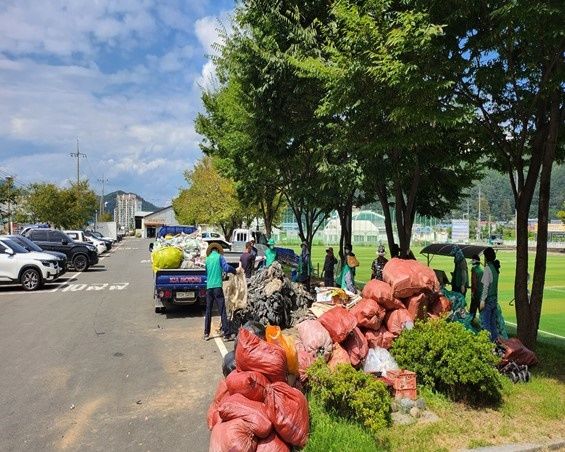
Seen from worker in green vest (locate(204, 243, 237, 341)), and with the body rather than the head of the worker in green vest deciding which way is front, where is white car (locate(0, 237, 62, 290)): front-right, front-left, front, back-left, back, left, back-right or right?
left

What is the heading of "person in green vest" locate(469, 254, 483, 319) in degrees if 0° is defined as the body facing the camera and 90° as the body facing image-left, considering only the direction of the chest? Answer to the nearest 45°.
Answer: approximately 90°

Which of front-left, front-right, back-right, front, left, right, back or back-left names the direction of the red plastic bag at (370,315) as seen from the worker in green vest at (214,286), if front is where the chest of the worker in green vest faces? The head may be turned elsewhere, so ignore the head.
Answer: right

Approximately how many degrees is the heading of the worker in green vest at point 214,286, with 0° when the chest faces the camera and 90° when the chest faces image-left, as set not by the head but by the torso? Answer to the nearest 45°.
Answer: approximately 225°

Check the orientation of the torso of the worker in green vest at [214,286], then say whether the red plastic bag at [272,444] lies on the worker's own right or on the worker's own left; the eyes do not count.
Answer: on the worker's own right

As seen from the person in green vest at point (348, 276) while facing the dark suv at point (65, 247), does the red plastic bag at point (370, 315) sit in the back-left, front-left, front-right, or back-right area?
back-left

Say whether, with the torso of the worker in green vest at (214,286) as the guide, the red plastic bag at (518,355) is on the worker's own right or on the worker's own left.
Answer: on the worker's own right

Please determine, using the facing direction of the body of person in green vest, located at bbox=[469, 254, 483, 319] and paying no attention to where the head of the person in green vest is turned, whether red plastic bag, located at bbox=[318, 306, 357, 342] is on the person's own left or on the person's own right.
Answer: on the person's own left

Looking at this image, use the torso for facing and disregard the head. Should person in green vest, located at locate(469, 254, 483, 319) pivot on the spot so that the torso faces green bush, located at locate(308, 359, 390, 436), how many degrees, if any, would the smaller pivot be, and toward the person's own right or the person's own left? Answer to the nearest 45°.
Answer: approximately 90° to the person's own left

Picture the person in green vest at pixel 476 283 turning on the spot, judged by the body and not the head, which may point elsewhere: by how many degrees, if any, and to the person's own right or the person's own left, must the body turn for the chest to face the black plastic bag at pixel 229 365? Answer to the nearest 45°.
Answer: approximately 45° to the person's own left

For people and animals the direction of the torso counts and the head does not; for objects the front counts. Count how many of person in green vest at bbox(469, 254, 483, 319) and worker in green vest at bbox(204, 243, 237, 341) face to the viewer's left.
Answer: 1

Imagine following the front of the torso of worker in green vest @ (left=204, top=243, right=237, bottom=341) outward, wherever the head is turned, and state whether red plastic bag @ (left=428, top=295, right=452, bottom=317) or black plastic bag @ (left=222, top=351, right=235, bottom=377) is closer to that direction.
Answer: the red plastic bag

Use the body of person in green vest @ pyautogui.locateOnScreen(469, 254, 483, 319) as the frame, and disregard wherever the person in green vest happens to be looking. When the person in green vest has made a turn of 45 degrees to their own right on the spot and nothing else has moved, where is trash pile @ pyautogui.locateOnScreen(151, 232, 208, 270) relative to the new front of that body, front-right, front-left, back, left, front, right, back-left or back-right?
front-left

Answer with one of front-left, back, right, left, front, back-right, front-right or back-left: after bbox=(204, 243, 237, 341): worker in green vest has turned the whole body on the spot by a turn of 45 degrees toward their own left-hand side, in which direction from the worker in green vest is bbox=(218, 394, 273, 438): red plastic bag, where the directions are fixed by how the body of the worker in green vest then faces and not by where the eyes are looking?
back
